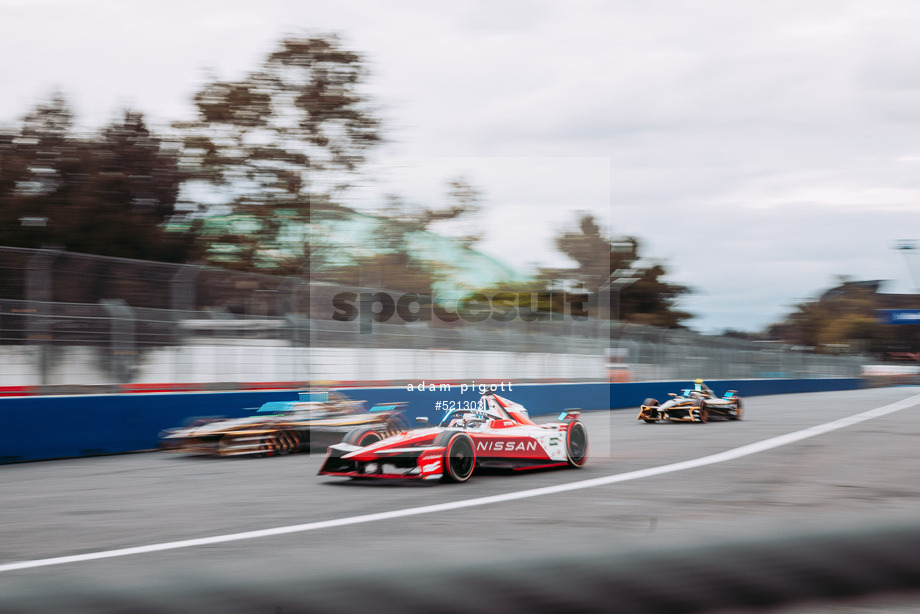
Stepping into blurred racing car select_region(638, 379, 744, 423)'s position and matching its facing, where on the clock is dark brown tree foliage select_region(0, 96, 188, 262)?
The dark brown tree foliage is roughly at 2 o'clock from the blurred racing car.

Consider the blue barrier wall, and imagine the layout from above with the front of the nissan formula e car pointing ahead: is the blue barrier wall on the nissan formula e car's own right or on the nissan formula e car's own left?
on the nissan formula e car's own right

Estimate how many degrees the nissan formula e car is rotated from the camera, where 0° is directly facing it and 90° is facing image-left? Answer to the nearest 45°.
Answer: approximately 45°

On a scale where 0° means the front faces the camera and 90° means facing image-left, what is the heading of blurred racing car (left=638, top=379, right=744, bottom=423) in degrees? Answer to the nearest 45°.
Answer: approximately 45°

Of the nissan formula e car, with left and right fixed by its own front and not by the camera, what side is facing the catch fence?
right

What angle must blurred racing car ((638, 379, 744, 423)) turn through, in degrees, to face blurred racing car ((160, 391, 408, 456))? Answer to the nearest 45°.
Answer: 0° — it already faces it

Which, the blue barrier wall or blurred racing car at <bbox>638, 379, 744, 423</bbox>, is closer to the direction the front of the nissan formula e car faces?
the blue barrier wall
